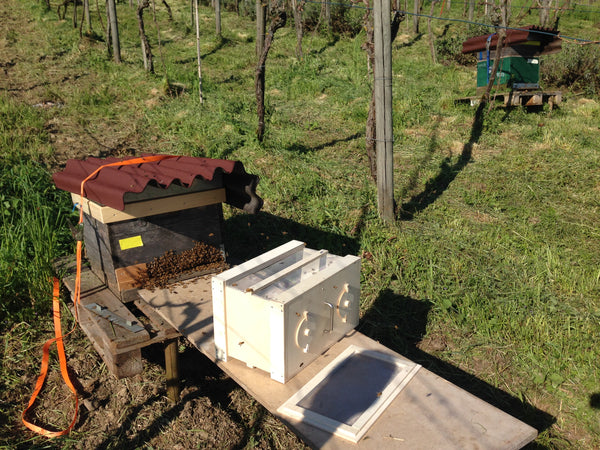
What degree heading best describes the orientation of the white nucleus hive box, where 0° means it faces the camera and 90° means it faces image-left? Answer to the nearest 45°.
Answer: approximately 315°

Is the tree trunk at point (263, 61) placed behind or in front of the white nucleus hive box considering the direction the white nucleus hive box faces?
behind

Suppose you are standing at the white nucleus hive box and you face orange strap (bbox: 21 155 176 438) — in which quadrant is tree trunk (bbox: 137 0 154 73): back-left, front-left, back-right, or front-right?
front-right

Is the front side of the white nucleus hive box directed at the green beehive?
no

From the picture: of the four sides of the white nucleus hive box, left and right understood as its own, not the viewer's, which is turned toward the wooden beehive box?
back

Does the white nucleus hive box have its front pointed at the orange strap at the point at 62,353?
no

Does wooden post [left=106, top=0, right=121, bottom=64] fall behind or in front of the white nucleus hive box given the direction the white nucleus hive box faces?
behind

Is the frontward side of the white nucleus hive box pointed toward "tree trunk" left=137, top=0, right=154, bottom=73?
no
